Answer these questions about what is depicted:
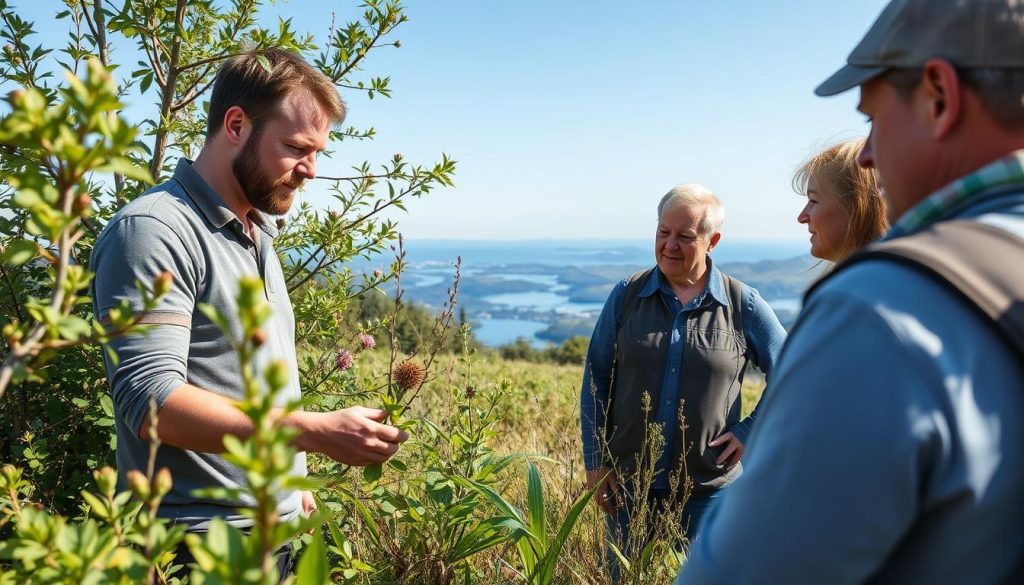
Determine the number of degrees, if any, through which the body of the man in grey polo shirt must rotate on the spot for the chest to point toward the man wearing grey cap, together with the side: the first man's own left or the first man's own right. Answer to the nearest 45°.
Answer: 0° — they already face them

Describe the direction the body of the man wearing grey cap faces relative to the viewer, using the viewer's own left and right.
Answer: facing away from the viewer and to the left of the viewer

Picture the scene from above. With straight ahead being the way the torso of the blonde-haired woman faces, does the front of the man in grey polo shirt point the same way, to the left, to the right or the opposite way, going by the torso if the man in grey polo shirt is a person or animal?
the opposite way

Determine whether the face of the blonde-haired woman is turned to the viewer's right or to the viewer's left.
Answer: to the viewer's left

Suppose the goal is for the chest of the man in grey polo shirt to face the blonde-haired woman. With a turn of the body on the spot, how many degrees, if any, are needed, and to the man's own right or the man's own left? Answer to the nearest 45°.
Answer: approximately 45° to the man's own left

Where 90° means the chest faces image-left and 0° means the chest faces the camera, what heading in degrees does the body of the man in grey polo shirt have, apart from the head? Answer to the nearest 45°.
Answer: approximately 315°

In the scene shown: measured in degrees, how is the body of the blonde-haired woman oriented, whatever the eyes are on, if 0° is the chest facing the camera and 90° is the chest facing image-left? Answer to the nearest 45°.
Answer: approximately 90°

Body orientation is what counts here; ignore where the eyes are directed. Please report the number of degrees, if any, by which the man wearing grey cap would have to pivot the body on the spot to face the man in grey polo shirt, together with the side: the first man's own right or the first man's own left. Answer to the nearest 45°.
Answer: approximately 45° to the first man's own left

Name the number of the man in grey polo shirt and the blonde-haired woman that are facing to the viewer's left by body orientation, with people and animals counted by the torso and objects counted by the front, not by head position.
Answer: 1
